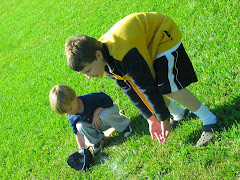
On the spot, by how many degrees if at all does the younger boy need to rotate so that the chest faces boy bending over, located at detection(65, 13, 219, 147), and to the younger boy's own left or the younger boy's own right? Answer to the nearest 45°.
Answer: approximately 90° to the younger boy's own left

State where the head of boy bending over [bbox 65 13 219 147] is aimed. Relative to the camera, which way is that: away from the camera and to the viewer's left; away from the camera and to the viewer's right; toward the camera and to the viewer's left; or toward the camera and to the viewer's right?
toward the camera and to the viewer's left
